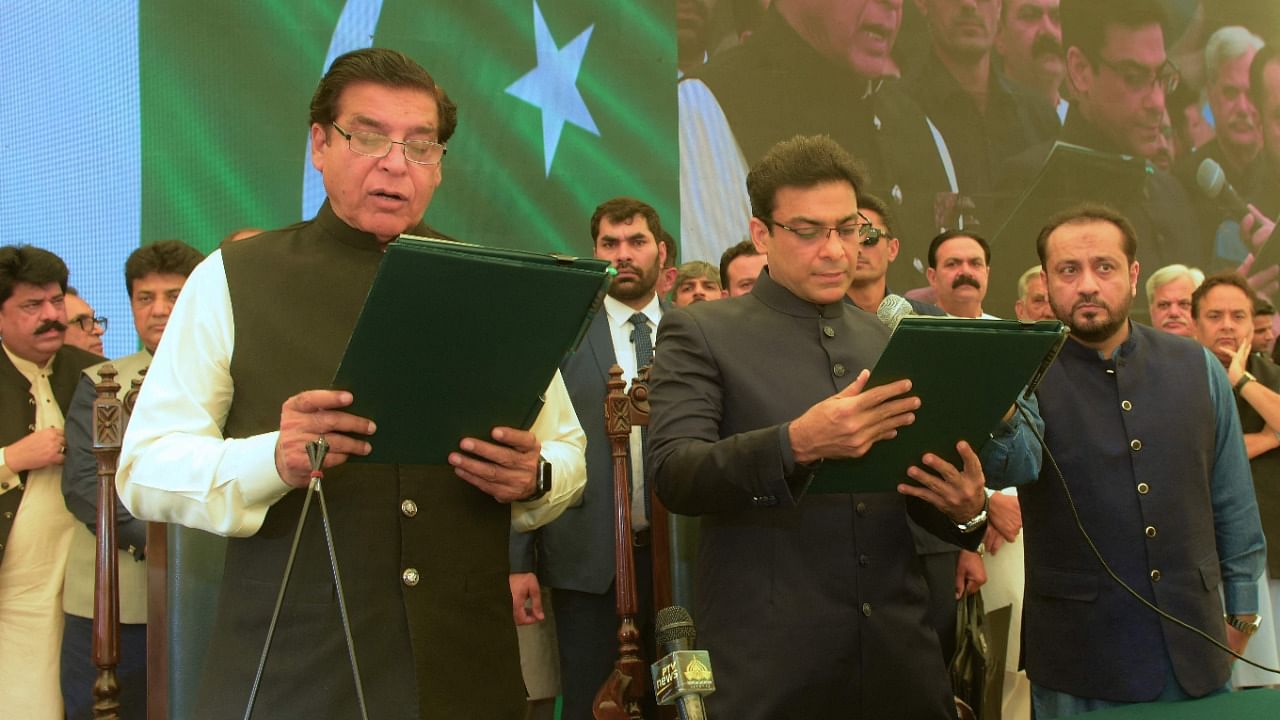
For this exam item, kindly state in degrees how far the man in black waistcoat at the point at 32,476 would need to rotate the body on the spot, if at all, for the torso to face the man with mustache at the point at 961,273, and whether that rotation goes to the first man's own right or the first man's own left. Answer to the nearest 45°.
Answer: approximately 45° to the first man's own left

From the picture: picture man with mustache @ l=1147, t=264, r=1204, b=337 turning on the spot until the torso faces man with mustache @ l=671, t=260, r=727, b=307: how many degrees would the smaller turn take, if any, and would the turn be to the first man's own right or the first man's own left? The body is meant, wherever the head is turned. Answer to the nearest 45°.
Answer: approximately 45° to the first man's own right

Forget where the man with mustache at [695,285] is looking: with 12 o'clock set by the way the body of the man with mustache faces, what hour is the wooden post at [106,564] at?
The wooden post is roughly at 1 o'clock from the man with mustache.

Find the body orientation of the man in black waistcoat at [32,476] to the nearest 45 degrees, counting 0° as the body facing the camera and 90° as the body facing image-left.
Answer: approximately 315°

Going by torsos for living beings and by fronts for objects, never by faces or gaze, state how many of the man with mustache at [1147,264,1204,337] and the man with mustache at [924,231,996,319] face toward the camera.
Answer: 2

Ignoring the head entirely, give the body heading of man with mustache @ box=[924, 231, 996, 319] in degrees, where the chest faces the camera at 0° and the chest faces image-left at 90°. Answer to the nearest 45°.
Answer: approximately 0°

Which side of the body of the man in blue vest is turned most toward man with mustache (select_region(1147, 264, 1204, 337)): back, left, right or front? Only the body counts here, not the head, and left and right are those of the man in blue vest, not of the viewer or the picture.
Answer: back

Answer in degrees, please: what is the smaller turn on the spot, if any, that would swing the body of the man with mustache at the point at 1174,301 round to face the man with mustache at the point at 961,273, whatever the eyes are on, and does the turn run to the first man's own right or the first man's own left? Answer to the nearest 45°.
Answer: approximately 45° to the first man's own right
